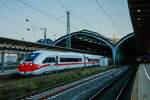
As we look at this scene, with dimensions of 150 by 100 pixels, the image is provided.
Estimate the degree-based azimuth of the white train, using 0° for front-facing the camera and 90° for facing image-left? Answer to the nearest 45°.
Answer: approximately 45°
